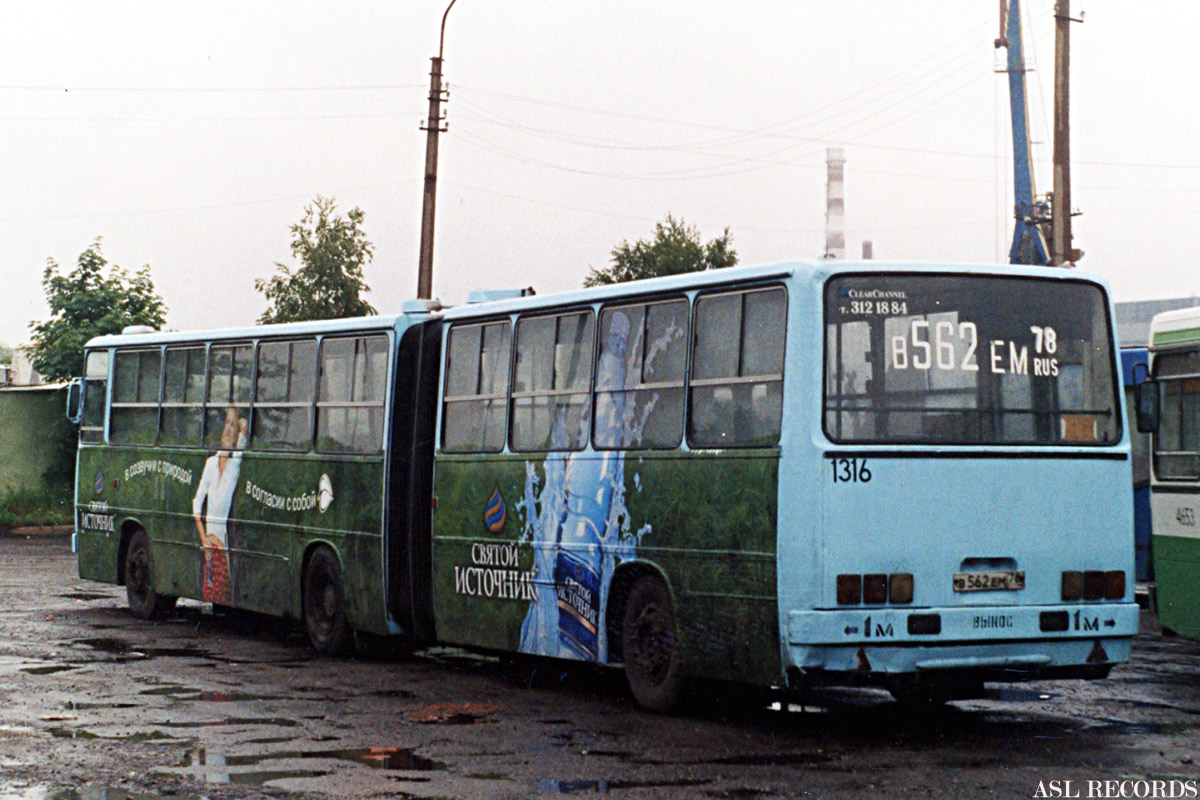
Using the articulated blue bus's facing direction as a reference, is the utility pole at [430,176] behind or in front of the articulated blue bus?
in front

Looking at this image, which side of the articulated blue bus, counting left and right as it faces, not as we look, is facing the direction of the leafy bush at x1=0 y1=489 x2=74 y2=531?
front

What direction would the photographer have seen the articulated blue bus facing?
facing away from the viewer and to the left of the viewer

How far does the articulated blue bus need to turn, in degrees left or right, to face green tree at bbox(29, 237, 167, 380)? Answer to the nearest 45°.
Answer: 0° — it already faces it
